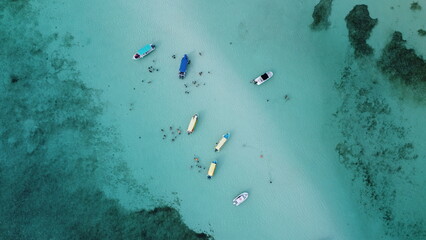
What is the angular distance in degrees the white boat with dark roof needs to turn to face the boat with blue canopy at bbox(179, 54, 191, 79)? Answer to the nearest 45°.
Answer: approximately 135° to its left

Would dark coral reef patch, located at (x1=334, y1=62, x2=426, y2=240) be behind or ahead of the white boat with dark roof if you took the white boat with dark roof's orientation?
ahead
